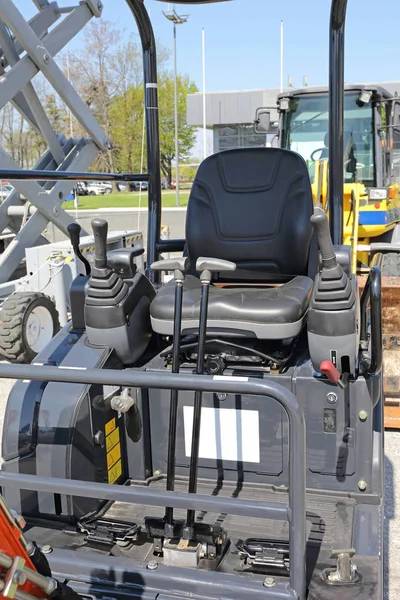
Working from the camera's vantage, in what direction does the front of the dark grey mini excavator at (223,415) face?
facing the viewer

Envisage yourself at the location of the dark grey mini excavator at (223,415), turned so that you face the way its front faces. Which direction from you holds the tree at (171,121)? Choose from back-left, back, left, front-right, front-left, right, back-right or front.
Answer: back

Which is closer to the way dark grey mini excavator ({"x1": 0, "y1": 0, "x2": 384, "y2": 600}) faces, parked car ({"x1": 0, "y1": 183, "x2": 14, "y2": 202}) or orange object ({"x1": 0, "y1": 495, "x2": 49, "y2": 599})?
the orange object

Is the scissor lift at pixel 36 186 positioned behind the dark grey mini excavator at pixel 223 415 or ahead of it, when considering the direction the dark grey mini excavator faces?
behind

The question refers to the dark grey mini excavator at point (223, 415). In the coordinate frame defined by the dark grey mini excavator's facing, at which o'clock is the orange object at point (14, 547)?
The orange object is roughly at 1 o'clock from the dark grey mini excavator.

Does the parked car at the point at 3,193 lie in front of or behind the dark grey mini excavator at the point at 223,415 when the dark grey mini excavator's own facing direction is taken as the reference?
behind

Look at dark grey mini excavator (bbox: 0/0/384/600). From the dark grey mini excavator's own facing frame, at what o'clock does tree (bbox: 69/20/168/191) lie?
The tree is roughly at 6 o'clock from the dark grey mini excavator.
